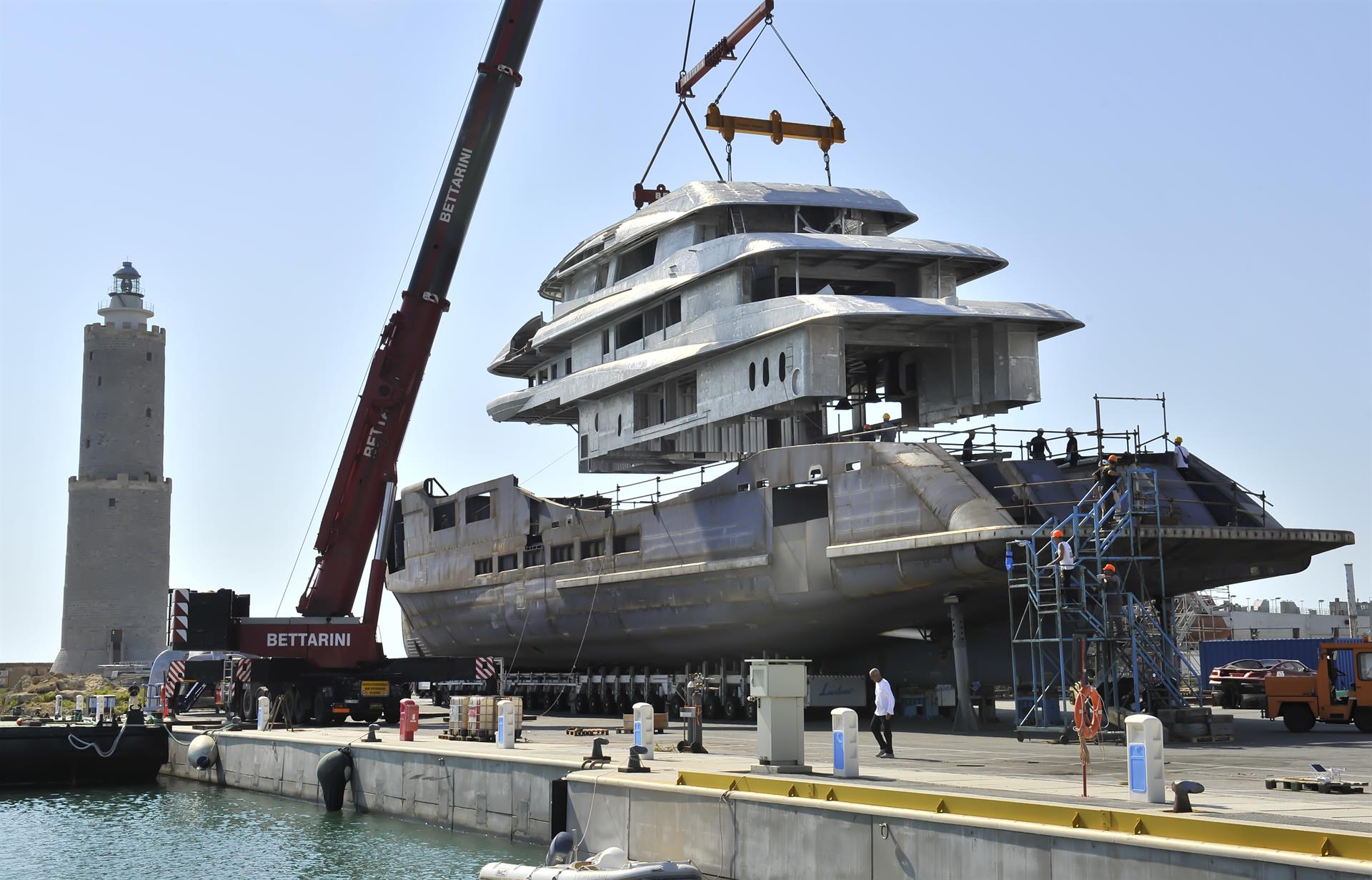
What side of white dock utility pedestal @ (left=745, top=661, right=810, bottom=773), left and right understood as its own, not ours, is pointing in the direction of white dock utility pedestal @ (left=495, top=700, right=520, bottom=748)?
right

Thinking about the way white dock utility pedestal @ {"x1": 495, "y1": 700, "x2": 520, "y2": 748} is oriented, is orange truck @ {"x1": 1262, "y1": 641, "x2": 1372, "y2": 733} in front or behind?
behind

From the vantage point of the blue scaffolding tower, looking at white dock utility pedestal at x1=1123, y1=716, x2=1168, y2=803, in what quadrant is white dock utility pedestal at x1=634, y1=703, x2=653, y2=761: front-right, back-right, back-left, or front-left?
front-right

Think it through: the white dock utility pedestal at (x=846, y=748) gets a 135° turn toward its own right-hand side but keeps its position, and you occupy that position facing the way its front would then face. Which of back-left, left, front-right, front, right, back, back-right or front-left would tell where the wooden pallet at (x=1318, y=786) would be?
right

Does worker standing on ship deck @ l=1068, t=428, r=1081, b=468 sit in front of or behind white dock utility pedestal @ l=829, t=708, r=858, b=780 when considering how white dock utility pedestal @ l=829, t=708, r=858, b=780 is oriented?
behind

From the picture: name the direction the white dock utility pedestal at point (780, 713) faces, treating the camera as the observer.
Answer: facing the viewer and to the left of the viewer

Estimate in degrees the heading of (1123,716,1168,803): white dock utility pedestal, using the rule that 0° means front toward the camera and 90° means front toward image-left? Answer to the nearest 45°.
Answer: approximately 45°

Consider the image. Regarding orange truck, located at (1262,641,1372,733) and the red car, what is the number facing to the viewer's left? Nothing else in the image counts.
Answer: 1

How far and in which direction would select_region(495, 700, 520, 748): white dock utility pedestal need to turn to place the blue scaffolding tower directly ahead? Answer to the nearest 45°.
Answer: approximately 135° to its left
